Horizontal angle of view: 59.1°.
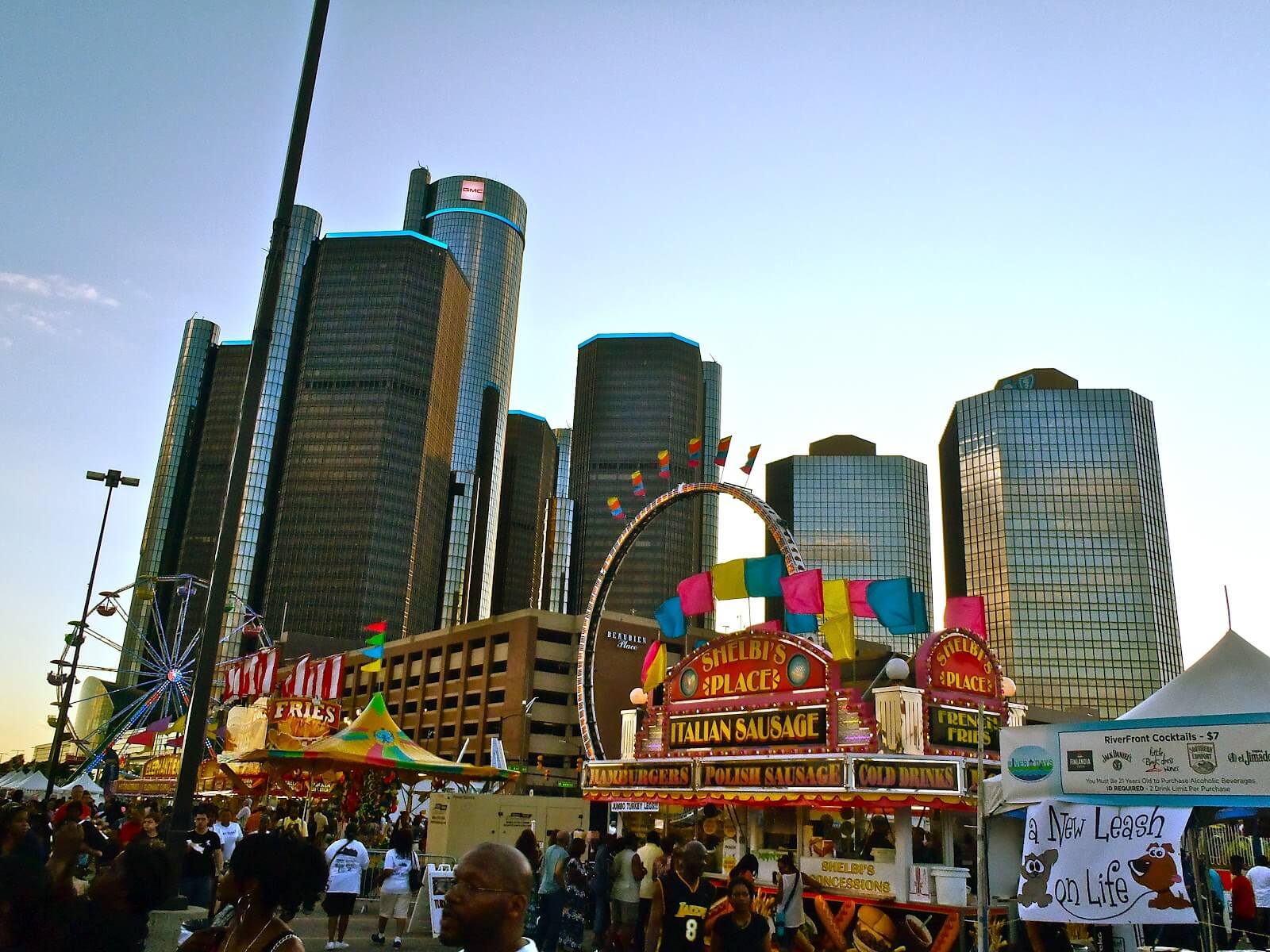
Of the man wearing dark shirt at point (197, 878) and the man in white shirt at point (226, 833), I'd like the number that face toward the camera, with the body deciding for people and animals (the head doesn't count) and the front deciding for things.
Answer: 2

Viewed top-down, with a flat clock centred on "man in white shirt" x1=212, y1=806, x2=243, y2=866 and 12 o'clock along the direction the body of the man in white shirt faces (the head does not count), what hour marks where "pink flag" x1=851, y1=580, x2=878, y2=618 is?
The pink flag is roughly at 9 o'clock from the man in white shirt.

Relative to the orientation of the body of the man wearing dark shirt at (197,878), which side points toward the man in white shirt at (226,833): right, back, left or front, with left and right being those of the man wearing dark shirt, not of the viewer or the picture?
back

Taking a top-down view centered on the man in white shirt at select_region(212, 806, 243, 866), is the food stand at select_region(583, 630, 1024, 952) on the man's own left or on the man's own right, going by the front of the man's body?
on the man's own left

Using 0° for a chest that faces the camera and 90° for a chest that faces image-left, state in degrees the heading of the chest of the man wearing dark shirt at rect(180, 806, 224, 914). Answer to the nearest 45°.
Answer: approximately 0°

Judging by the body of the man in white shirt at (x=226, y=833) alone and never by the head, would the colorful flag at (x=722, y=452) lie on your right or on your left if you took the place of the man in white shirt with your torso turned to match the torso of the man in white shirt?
on your left

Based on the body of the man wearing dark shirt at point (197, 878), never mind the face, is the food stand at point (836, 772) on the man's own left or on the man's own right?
on the man's own left
